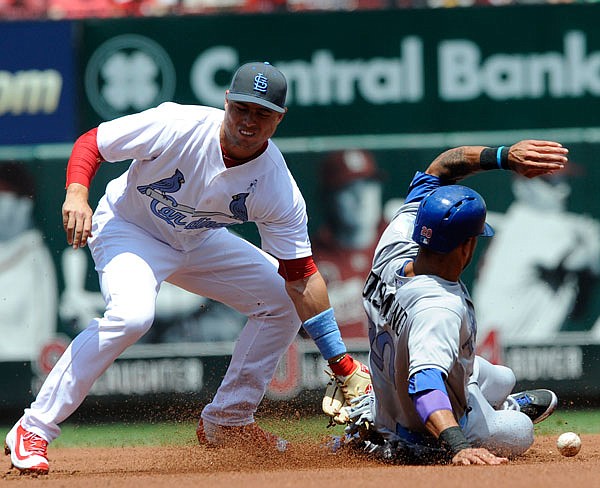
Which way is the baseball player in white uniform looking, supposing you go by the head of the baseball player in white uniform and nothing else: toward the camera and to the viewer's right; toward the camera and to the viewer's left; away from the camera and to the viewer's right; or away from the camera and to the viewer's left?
toward the camera and to the viewer's right

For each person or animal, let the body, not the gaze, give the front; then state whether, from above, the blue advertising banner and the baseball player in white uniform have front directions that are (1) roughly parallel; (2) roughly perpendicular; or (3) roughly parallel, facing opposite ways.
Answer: roughly parallel

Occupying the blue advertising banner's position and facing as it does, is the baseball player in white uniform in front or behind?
in front

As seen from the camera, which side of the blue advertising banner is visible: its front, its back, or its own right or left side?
front

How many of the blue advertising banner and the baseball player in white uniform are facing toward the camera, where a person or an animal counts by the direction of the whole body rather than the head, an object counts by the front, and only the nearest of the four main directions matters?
2

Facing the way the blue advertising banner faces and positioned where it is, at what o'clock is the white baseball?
The white baseball is roughly at 11 o'clock from the blue advertising banner.

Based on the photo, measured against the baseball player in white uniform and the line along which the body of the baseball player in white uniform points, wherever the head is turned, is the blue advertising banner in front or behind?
behind

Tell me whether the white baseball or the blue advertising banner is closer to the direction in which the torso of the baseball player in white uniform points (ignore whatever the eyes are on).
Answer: the white baseball

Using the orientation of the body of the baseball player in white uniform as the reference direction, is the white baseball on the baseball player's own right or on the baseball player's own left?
on the baseball player's own left

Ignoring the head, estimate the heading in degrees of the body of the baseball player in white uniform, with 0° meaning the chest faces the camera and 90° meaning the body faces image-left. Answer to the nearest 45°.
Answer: approximately 0°

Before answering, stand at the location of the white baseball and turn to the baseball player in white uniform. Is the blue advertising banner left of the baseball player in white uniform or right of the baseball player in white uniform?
right
